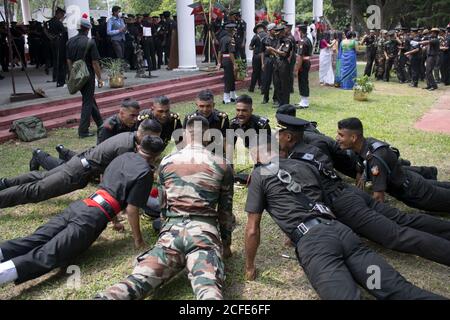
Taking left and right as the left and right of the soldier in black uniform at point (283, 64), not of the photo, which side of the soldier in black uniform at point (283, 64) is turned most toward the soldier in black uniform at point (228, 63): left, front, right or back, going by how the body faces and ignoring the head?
right

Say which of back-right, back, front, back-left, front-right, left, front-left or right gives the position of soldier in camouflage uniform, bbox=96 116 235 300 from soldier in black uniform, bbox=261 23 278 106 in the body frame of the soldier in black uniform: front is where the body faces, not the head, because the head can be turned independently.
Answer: front-right

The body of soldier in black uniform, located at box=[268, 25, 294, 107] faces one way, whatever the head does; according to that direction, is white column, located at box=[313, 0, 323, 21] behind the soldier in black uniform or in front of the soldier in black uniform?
behind

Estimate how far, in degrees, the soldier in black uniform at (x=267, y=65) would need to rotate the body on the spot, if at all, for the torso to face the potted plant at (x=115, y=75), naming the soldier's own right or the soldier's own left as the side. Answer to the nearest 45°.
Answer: approximately 135° to the soldier's own right

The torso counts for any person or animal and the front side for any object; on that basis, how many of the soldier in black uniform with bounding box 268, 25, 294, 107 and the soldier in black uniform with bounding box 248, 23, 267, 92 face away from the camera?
0

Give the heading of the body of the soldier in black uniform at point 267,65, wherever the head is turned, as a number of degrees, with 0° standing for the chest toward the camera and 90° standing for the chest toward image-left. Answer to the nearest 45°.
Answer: approximately 315°

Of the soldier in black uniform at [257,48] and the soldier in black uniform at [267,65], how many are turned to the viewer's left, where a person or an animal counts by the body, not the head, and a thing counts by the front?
0
